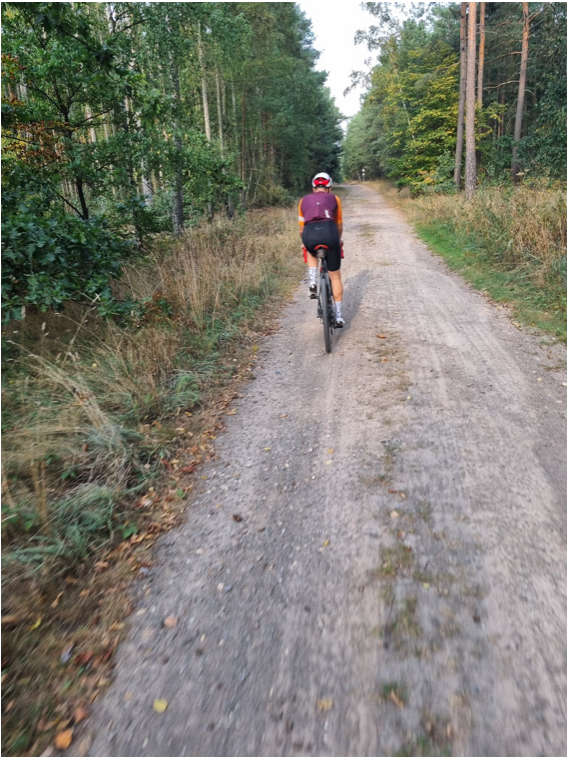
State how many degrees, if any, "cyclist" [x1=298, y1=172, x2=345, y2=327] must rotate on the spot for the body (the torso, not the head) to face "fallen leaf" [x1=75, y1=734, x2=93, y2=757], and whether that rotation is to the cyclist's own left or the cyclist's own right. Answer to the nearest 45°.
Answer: approximately 180°

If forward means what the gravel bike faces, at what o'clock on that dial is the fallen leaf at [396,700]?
The fallen leaf is roughly at 6 o'clock from the gravel bike.

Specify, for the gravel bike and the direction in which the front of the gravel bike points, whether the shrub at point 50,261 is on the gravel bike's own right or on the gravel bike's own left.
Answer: on the gravel bike's own left

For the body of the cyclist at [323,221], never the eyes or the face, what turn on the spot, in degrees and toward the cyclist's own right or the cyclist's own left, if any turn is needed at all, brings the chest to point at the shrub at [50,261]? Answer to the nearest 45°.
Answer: approximately 135° to the cyclist's own left

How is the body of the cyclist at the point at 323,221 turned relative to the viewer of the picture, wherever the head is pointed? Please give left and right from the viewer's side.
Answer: facing away from the viewer

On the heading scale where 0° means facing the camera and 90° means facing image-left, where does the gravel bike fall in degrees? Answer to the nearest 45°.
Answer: approximately 180°

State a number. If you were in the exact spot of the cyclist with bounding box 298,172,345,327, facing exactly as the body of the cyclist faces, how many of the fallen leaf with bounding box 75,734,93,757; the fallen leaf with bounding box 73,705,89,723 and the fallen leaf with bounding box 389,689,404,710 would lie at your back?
3

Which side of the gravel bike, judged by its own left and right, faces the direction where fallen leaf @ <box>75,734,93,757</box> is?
back

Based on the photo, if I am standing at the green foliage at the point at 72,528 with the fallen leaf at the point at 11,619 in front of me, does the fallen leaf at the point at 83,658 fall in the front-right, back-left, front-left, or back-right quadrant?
front-left

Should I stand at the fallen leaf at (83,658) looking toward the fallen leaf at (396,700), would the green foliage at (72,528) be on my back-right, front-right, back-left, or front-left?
back-left

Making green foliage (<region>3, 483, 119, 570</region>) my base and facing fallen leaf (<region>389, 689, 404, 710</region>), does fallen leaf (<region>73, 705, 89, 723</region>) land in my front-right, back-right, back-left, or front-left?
front-right

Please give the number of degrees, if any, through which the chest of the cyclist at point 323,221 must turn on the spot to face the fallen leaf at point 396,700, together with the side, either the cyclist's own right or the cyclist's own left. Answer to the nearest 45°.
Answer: approximately 180°

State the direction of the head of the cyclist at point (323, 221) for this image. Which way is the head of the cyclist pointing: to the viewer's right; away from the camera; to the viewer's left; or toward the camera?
away from the camera

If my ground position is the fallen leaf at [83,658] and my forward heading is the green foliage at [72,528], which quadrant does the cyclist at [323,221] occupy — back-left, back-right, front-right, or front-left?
front-right
